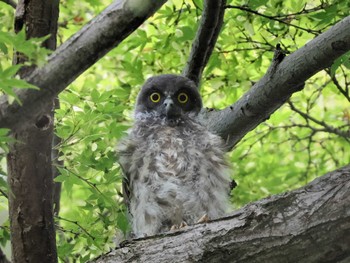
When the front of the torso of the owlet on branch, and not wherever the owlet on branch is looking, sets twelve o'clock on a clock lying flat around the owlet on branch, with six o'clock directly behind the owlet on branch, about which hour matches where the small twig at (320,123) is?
The small twig is roughly at 8 o'clock from the owlet on branch.

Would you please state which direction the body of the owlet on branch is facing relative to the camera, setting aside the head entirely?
toward the camera
